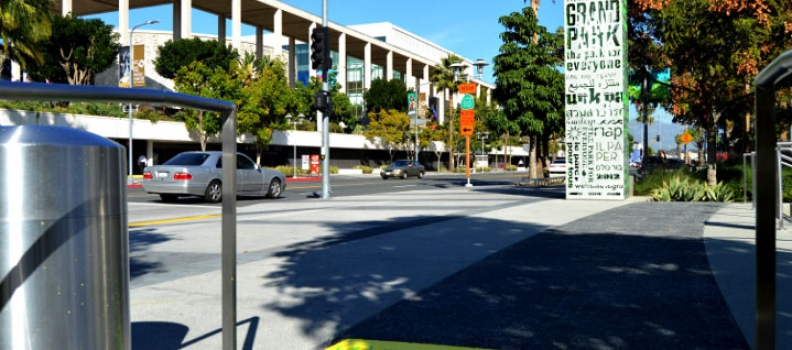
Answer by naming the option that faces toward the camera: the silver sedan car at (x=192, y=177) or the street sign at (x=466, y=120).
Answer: the street sign

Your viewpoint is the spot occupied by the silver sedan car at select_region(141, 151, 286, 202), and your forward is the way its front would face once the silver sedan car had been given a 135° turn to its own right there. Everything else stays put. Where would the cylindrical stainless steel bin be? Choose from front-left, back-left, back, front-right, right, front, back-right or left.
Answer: front

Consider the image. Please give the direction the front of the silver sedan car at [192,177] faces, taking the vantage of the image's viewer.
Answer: facing away from the viewer and to the right of the viewer

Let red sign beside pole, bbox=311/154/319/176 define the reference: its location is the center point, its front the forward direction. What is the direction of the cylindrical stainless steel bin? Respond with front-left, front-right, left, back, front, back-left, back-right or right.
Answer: front

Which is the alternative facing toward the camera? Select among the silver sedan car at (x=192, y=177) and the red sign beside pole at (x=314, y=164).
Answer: the red sign beside pole

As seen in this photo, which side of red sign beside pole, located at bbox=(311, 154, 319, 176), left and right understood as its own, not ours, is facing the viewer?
front

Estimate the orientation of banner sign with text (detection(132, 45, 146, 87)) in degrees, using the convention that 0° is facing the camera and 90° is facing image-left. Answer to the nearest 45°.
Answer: approximately 0°

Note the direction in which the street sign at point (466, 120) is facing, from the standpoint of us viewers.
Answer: facing the viewer

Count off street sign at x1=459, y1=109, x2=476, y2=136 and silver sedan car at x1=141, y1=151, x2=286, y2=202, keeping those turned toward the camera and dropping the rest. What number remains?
1

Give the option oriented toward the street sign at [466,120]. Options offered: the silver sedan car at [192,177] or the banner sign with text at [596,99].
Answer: the silver sedan car

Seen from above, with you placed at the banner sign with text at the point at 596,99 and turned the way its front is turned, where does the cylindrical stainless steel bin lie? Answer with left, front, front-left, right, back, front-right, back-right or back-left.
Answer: front

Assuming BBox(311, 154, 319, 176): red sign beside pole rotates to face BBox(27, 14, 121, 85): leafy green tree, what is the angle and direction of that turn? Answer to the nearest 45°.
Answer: approximately 90° to its right
